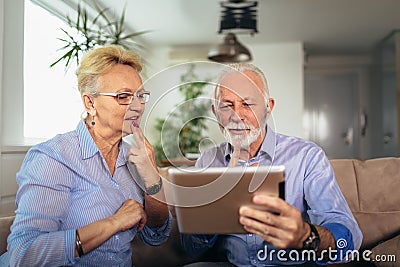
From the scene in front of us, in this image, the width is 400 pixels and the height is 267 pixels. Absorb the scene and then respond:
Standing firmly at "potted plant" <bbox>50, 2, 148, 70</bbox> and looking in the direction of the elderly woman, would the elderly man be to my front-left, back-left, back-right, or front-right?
front-left

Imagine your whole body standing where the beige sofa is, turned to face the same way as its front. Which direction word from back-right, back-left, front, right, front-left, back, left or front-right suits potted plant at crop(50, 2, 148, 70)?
back-right

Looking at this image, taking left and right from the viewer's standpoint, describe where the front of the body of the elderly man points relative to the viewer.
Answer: facing the viewer and to the left of the viewer

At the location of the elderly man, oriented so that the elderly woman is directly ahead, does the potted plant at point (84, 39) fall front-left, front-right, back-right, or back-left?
front-right

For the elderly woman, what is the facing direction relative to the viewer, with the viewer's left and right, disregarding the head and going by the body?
facing the viewer and to the right of the viewer

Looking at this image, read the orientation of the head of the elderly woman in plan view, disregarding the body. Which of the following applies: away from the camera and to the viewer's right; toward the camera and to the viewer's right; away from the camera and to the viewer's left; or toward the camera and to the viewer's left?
toward the camera and to the viewer's right

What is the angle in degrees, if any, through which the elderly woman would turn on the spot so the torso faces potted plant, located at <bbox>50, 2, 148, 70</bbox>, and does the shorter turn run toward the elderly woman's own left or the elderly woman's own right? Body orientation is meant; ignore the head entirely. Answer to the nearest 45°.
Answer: approximately 135° to the elderly woman's own left

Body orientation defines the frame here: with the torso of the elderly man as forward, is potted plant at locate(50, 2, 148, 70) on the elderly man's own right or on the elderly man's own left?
on the elderly man's own right

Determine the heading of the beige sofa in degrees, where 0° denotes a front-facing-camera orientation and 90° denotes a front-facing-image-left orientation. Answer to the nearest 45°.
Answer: approximately 0°
